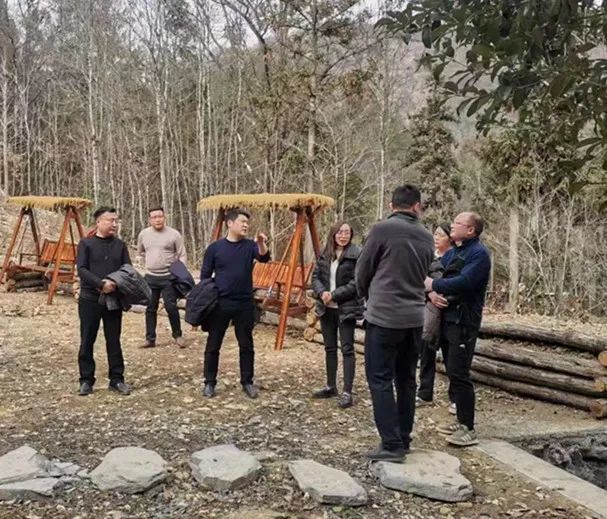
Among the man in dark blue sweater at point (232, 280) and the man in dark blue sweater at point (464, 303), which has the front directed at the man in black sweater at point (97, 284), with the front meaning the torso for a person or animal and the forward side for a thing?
the man in dark blue sweater at point (464, 303)

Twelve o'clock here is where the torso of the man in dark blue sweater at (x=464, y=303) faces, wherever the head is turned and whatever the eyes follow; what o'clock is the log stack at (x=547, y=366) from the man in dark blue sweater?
The log stack is roughly at 4 o'clock from the man in dark blue sweater.

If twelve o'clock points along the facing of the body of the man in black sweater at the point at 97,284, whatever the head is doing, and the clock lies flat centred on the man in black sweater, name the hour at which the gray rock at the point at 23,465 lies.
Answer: The gray rock is roughly at 2 o'clock from the man in black sweater.

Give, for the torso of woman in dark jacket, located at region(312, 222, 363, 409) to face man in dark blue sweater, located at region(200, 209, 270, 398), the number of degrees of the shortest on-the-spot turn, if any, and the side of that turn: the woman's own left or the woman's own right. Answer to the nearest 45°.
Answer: approximately 45° to the woman's own right

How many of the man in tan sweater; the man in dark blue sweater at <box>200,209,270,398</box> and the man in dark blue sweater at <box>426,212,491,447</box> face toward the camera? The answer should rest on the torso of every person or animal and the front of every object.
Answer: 2

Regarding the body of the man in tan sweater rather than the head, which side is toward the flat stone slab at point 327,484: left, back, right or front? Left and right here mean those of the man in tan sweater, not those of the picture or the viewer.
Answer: front

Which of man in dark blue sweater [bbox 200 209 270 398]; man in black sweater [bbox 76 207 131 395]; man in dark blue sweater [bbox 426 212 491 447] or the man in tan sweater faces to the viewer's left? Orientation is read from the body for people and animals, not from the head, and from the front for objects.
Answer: man in dark blue sweater [bbox 426 212 491 447]

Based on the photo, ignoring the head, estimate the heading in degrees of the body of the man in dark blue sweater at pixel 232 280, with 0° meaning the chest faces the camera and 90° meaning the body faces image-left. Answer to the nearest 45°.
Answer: approximately 0°

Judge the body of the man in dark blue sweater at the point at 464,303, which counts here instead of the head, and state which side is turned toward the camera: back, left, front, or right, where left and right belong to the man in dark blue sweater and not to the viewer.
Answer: left

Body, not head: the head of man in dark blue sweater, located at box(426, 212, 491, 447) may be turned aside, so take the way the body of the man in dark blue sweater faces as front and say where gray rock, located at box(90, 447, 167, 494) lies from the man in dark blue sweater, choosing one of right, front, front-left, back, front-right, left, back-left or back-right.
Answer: front-left

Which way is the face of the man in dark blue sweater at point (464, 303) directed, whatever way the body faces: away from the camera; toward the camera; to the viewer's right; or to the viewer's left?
to the viewer's left
